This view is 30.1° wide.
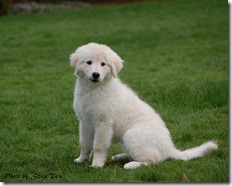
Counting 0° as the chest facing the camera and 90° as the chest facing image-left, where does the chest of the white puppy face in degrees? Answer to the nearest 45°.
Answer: approximately 45°
